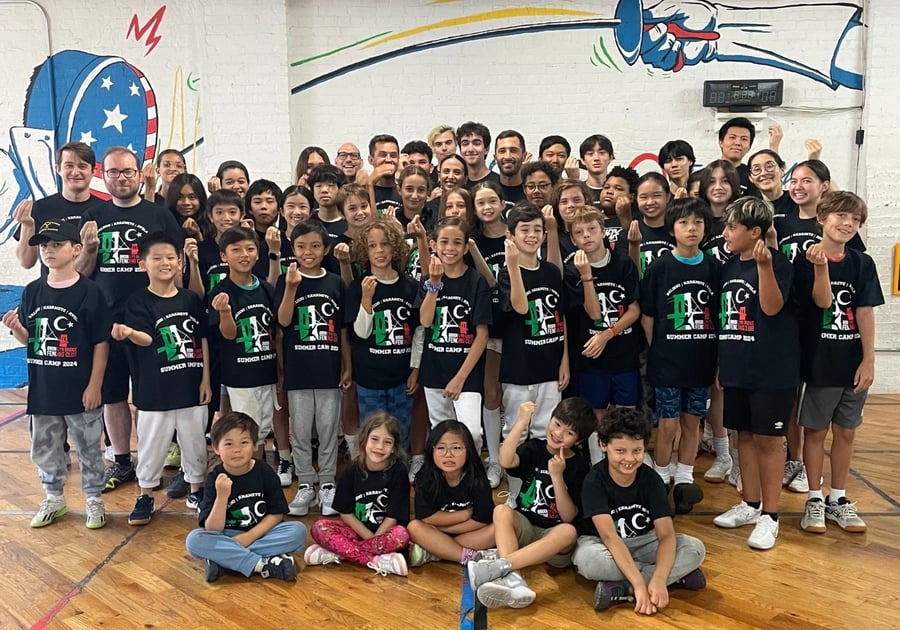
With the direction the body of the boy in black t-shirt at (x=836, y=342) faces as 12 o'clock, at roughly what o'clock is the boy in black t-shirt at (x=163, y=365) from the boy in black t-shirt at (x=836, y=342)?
the boy in black t-shirt at (x=163, y=365) is roughly at 2 o'clock from the boy in black t-shirt at (x=836, y=342).

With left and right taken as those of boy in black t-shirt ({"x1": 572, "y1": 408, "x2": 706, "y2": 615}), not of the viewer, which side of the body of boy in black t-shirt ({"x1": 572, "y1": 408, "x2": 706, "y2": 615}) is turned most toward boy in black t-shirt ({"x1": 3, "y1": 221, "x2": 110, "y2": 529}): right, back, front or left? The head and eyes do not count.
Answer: right

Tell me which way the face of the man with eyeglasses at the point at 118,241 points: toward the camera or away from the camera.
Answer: toward the camera

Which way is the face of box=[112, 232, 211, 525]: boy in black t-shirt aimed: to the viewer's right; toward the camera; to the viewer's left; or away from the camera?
toward the camera

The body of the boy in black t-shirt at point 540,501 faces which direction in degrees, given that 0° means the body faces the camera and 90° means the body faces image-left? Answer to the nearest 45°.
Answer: approximately 45°

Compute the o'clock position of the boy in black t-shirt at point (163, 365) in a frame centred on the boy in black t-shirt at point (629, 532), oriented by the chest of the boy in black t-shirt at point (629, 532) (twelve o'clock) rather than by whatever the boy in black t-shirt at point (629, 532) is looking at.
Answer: the boy in black t-shirt at point (163, 365) is roughly at 3 o'clock from the boy in black t-shirt at point (629, 532).

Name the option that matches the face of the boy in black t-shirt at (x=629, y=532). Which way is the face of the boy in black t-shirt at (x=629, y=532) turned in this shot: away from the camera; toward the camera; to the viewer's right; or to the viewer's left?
toward the camera

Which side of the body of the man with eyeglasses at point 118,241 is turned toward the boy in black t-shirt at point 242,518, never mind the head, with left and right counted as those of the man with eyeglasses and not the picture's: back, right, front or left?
front

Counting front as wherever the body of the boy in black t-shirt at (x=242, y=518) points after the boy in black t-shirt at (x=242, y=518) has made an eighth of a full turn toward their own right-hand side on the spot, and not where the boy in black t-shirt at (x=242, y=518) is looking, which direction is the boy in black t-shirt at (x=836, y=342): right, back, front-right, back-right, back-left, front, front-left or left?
back-left

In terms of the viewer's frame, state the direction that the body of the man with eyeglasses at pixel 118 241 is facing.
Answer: toward the camera

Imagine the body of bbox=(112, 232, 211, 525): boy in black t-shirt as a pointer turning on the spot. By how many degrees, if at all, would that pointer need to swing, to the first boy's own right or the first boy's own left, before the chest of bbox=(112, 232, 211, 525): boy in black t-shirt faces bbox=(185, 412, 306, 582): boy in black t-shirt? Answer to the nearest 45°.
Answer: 0° — they already face them

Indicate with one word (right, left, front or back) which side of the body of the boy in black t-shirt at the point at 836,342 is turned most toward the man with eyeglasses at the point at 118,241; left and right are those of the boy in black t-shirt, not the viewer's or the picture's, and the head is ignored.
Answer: right

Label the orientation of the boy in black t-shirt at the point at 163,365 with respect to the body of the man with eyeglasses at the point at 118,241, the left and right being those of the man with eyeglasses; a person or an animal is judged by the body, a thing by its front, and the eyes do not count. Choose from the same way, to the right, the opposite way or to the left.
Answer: the same way

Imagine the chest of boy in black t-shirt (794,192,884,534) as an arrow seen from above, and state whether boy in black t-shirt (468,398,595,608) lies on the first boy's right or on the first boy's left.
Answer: on the first boy's right

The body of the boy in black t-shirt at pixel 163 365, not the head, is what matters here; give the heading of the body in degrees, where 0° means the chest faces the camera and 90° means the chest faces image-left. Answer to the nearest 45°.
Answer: approximately 0°

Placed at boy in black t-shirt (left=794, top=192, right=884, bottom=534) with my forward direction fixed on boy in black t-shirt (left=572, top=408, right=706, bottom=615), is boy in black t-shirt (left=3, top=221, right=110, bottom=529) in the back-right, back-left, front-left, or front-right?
front-right

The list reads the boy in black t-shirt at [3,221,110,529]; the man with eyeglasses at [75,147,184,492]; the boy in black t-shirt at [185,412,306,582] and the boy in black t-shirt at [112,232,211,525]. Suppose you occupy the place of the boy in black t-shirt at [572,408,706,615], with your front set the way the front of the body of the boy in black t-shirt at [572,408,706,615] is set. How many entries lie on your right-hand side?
4
